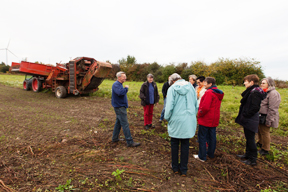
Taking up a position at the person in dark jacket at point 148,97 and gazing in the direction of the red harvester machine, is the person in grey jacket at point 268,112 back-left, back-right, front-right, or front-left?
back-right

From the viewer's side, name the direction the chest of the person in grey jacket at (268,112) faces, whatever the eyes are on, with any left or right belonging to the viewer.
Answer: facing to the left of the viewer

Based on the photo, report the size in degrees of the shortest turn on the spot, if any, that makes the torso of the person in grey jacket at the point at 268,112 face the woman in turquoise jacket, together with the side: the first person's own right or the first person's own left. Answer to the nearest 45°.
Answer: approximately 45° to the first person's own left

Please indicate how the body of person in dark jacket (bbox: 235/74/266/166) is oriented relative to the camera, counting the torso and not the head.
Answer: to the viewer's left

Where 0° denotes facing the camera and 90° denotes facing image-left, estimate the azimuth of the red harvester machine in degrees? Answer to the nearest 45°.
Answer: approximately 135°

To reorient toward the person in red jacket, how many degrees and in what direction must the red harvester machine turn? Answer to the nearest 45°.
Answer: approximately 135° to its left

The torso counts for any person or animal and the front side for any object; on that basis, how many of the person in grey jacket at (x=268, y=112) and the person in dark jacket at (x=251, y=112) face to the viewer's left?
2
